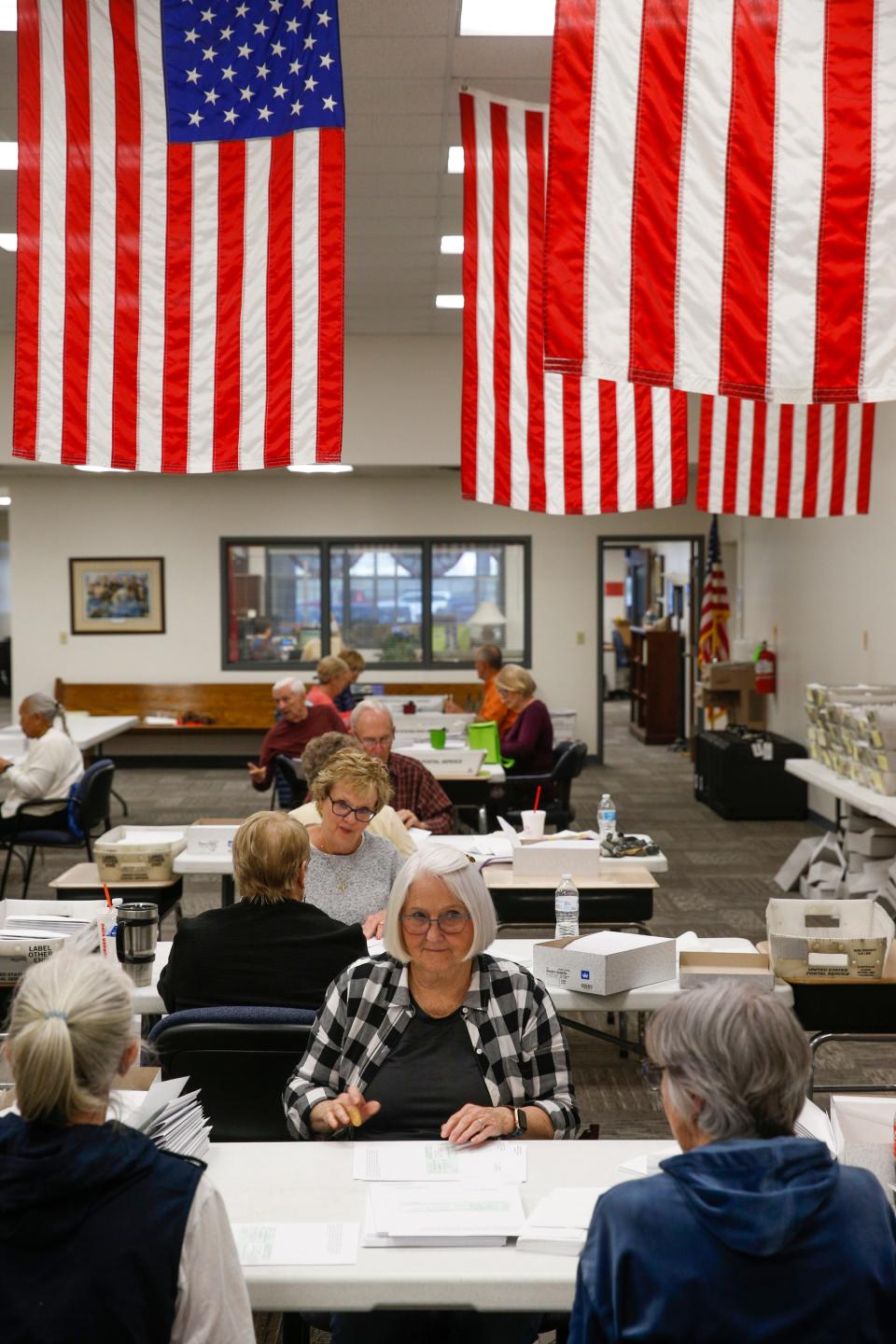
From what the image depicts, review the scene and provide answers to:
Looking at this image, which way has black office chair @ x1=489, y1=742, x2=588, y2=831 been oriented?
to the viewer's left

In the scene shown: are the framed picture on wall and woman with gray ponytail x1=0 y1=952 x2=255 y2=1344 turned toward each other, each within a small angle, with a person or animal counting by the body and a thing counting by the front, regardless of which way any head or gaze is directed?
yes

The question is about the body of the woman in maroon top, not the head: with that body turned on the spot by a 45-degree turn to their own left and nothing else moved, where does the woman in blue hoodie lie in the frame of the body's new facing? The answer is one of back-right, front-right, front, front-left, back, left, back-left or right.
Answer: front-left

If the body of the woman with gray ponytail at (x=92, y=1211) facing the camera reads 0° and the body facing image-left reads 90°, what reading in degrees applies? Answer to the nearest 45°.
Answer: approximately 180°

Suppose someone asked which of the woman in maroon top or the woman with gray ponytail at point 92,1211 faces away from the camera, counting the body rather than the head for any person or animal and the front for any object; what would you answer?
the woman with gray ponytail

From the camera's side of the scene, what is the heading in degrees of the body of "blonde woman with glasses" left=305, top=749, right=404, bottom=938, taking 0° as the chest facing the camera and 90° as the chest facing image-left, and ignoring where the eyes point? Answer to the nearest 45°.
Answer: approximately 0°

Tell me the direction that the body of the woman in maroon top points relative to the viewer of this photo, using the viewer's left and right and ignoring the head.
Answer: facing to the left of the viewer

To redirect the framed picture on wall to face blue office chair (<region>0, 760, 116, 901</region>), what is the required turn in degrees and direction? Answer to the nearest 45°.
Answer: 0° — it already faces it

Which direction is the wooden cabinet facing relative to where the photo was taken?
to the viewer's left

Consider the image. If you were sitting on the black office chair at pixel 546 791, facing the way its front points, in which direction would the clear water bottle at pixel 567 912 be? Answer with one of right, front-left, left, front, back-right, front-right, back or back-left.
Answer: left

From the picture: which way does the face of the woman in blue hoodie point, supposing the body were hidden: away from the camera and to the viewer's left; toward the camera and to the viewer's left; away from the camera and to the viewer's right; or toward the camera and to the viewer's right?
away from the camera and to the viewer's left

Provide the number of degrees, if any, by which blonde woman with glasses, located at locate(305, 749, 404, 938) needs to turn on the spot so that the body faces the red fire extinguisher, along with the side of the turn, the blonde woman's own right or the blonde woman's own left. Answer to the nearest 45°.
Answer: approximately 135° to the blonde woman's own left

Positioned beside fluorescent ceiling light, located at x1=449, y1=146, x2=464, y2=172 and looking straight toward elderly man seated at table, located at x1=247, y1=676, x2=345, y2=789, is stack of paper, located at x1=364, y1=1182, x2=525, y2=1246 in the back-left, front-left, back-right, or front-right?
back-left

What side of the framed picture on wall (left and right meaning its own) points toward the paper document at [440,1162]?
front
